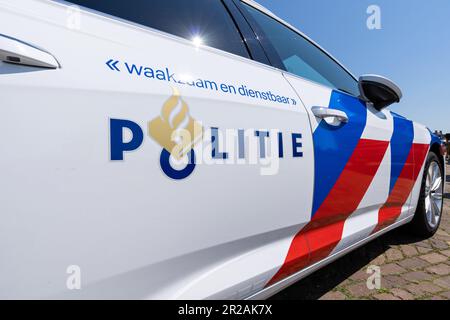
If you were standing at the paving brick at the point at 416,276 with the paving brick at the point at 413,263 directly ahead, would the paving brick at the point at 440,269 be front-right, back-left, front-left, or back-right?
front-right

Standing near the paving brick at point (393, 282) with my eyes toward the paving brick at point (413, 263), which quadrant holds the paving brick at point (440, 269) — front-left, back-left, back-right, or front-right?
front-right

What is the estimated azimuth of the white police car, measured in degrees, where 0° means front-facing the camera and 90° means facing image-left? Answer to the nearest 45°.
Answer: approximately 225°

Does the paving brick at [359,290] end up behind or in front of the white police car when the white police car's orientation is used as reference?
in front

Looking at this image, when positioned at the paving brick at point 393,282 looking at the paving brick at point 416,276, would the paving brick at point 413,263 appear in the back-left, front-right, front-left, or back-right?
front-left

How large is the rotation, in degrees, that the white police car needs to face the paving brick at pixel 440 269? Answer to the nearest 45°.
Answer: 0° — it already faces it

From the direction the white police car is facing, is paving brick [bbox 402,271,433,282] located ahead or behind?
ahead

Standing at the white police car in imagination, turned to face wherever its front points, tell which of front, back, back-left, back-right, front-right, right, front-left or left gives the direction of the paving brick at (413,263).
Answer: front
